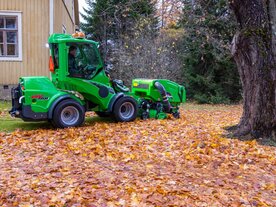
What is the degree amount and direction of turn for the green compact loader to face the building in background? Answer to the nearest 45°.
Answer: approximately 135° to its left

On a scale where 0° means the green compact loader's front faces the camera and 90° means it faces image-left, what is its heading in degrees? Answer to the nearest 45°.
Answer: approximately 270°
